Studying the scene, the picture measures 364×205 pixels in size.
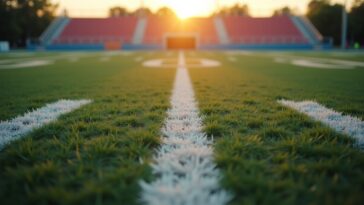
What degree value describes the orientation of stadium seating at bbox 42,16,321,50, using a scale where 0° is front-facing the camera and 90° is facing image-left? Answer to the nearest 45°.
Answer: approximately 0°

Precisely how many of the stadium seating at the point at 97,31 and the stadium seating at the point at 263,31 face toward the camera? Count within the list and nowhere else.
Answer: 2

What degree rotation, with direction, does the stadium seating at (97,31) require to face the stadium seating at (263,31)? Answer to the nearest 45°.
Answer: approximately 90° to its left

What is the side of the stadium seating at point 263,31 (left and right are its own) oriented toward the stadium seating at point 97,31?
right
